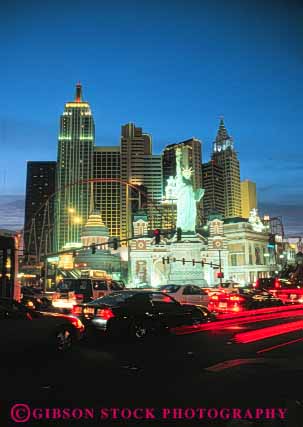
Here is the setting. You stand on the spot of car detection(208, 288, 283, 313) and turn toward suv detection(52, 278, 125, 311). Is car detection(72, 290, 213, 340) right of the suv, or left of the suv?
left

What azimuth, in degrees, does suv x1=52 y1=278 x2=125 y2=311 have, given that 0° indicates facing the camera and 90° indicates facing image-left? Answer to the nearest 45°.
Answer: approximately 225°

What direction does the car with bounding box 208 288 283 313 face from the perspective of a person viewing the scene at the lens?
facing away from the viewer and to the right of the viewer

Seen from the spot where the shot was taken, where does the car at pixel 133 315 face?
facing away from the viewer and to the right of the viewer

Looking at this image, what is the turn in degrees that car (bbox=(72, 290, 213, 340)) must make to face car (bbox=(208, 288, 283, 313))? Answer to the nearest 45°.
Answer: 0° — it already faces it

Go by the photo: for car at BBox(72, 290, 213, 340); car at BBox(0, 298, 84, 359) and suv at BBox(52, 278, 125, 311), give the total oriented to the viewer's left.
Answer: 0

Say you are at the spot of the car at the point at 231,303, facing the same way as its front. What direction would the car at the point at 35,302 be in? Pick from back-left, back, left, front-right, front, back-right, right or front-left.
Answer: back-left

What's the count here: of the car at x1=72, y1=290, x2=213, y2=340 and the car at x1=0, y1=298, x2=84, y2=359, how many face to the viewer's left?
0

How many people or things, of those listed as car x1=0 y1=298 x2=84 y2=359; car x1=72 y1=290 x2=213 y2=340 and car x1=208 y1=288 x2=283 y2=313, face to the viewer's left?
0
